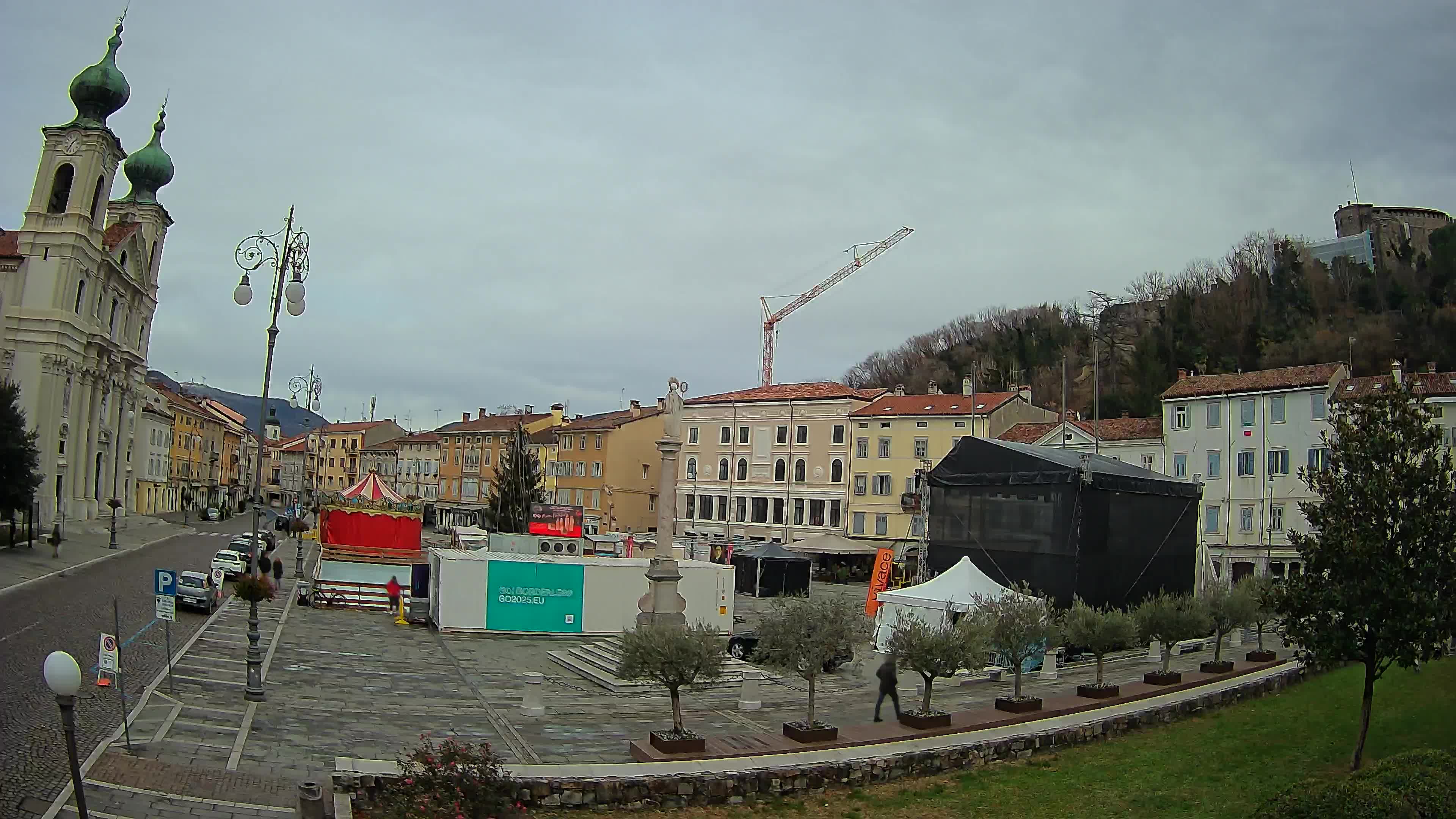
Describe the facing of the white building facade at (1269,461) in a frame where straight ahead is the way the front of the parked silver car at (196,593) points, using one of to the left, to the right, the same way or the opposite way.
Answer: the opposite way

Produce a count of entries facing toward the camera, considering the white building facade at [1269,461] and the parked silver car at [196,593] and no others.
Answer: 1

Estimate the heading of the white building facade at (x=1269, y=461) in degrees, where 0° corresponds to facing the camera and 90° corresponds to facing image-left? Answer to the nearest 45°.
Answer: approximately 0°

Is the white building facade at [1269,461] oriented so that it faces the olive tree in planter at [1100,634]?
yes

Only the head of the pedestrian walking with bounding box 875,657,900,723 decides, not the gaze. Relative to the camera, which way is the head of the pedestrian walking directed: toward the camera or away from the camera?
away from the camera

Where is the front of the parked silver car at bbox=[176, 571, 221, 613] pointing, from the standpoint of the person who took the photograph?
facing away from the viewer and to the right of the viewer

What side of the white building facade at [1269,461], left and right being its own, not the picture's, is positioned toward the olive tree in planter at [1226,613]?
front

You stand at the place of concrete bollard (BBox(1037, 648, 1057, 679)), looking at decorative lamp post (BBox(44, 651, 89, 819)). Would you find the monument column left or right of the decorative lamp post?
right

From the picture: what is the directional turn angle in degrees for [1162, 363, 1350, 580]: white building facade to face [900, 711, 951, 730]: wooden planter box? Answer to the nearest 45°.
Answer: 0° — it already faces it

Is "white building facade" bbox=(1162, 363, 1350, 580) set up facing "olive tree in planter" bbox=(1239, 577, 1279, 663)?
yes

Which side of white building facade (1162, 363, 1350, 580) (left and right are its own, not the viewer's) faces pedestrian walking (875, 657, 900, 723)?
front
